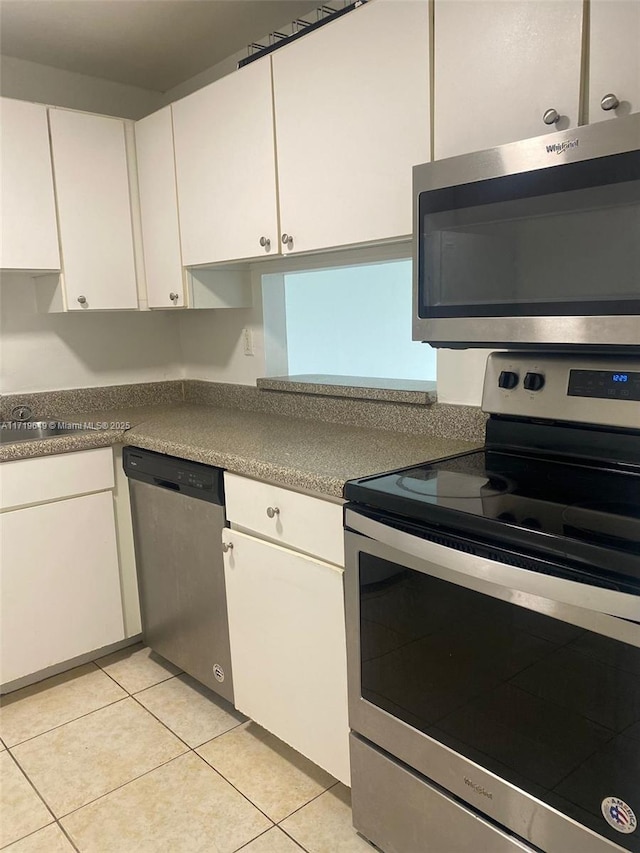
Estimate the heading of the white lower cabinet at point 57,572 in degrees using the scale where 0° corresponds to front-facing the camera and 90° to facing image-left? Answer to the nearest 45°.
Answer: approximately 315°

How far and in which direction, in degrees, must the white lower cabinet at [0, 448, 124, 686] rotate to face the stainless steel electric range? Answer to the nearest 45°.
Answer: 0° — it already faces it

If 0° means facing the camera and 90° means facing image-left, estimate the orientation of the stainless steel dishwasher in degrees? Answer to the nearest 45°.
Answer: approximately 45°

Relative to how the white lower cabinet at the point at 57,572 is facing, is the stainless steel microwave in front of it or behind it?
in front

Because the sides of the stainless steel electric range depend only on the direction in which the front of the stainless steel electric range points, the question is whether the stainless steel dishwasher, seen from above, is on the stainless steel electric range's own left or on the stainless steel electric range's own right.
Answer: on the stainless steel electric range's own right

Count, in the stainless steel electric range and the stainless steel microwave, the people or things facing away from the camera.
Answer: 0

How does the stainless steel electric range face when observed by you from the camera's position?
facing the viewer and to the left of the viewer

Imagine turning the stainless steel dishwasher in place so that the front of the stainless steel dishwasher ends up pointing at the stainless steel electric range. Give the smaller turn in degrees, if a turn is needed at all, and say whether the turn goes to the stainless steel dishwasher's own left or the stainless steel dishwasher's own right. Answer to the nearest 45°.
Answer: approximately 90° to the stainless steel dishwasher's own left

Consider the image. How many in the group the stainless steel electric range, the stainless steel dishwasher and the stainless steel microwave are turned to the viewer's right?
0

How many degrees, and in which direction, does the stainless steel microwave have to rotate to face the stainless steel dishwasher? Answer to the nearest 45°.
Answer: approximately 45° to its right
